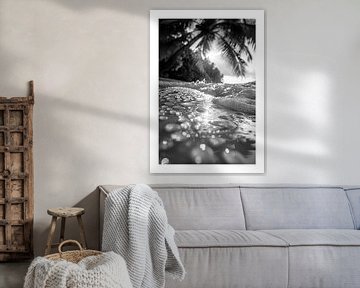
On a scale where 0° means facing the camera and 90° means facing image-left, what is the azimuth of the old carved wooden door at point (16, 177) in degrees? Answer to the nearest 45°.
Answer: approximately 0°

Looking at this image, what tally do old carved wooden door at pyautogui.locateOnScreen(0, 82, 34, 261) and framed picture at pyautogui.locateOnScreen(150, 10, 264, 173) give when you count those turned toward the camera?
2

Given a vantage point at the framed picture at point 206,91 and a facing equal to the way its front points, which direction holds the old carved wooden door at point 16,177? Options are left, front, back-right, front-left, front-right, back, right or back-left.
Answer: right

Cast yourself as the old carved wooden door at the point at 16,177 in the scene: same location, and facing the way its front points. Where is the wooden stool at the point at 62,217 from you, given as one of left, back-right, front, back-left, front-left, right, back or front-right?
front-left

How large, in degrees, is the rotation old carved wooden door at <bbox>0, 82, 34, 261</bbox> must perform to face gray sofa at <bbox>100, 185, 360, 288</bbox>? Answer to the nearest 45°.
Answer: approximately 45° to its left

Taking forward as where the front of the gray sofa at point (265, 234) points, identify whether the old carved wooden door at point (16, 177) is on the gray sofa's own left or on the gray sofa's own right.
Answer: on the gray sofa's own right

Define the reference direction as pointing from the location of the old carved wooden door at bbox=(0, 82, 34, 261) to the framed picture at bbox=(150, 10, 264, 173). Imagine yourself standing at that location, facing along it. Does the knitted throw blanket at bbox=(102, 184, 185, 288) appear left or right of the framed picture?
right

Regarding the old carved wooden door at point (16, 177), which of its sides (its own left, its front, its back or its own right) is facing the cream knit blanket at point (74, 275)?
front

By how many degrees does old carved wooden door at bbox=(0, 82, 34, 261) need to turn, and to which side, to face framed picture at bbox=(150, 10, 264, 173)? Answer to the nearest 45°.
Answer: approximately 90° to its left

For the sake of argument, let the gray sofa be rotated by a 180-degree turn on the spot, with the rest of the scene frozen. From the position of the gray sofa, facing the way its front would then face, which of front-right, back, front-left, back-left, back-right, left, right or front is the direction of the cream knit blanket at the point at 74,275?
back-left

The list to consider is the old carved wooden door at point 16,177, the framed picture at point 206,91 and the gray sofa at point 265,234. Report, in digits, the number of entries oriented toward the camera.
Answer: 3

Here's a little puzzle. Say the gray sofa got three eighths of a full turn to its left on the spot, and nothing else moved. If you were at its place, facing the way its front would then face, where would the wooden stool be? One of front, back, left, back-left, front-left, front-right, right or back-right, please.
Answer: back-left
